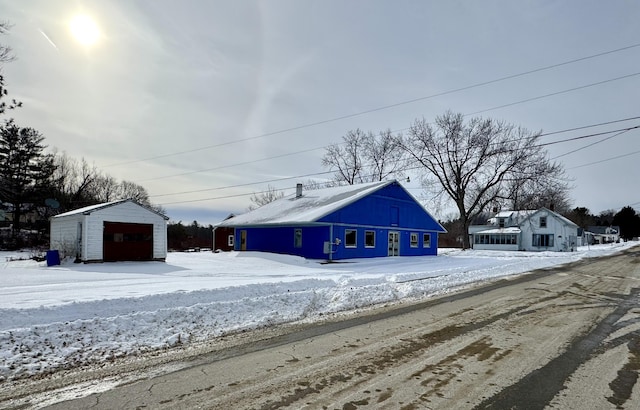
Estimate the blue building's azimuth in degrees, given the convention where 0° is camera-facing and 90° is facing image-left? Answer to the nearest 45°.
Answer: approximately 315°

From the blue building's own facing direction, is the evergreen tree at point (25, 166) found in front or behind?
behind

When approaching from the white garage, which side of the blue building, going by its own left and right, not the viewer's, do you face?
right

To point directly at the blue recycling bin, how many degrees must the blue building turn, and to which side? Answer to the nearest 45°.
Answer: approximately 90° to its right
